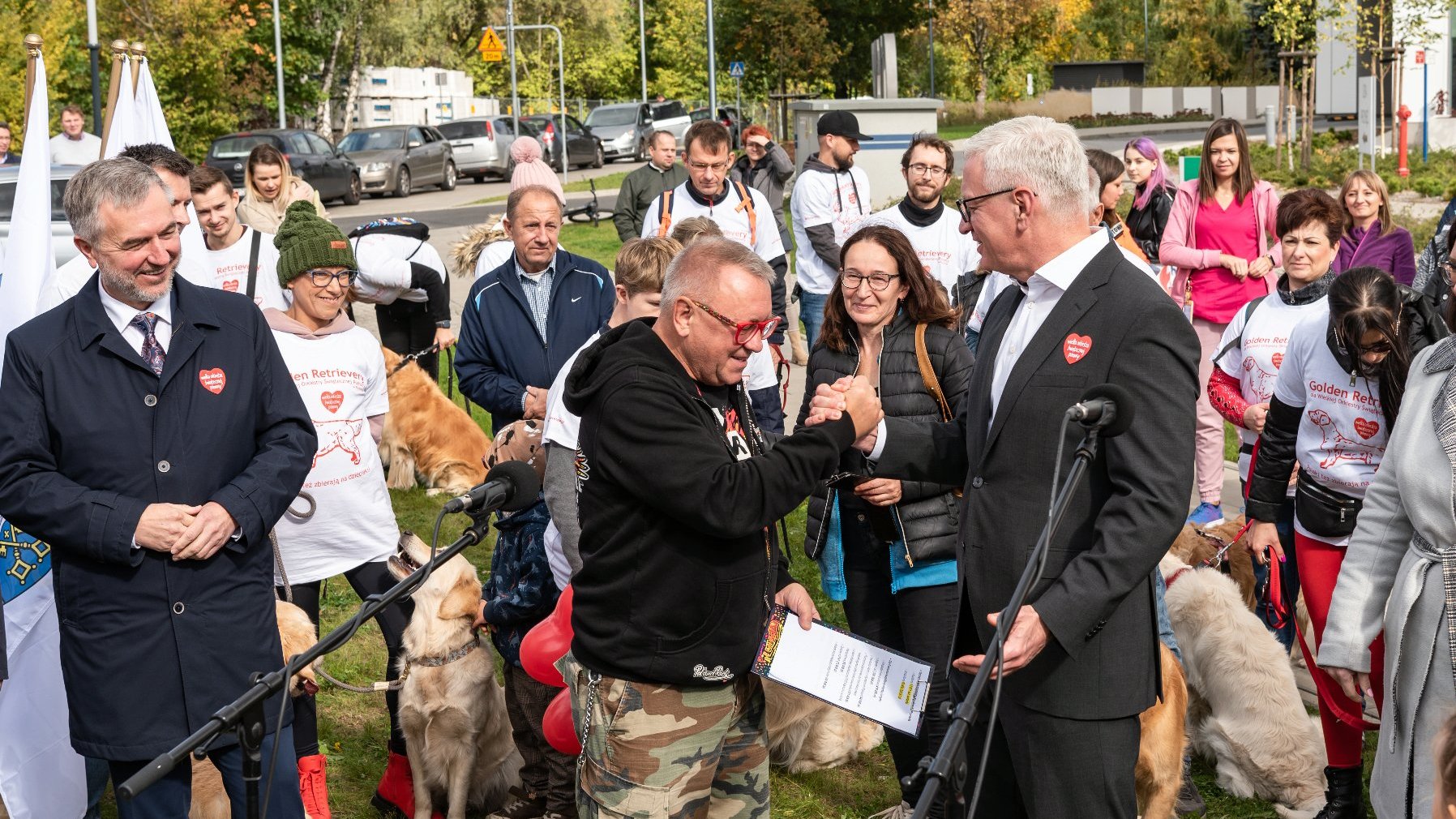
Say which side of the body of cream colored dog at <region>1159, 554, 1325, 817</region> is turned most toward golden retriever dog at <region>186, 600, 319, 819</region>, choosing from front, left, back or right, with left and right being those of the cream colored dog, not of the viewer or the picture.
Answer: left

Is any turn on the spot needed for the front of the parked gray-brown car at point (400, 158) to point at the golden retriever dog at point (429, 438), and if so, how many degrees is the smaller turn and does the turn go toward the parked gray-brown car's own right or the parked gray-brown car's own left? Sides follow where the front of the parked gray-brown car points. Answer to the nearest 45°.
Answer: approximately 45° to the parked gray-brown car's own left

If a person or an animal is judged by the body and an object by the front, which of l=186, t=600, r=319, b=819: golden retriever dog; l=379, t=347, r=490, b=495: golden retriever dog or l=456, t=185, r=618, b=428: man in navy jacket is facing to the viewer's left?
l=379, t=347, r=490, b=495: golden retriever dog

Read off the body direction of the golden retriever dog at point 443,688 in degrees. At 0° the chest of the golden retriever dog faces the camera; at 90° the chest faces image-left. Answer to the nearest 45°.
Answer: approximately 45°

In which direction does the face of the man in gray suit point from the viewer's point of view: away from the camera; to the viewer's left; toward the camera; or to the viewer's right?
to the viewer's left

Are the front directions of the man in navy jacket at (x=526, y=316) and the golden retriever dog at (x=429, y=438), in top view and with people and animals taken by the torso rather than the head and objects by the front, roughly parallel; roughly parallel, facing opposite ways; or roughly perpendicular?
roughly perpendicular

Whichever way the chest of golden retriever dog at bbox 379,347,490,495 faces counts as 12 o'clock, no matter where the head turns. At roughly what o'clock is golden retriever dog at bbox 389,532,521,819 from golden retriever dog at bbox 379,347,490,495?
golden retriever dog at bbox 389,532,521,819 is roughly at 9 o'clock from golden retriever dog at bbox 379,347,490,495.

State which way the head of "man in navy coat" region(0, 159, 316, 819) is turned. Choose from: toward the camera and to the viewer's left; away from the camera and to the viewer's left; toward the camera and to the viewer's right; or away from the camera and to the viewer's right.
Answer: toward the camera and to the viewer's right
